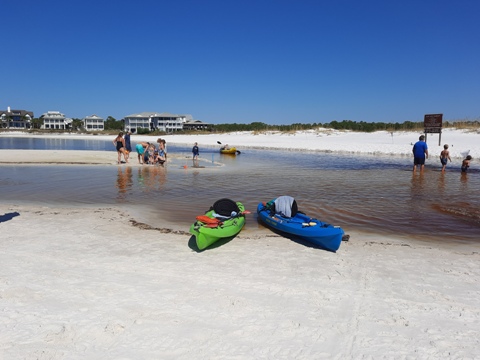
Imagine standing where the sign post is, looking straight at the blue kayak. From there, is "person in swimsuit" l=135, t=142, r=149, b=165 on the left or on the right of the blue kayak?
right

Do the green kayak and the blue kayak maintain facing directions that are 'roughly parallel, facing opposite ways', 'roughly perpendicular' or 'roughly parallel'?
roughly perpendicular

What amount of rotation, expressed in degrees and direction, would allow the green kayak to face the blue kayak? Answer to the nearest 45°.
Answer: approximately 135° to its left

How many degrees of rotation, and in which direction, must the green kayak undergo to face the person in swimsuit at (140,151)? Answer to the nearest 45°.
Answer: approximately 135° to its right

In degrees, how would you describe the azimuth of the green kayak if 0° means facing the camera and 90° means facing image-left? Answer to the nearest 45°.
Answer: approximately 45°

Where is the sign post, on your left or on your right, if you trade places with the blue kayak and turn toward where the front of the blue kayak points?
on your left

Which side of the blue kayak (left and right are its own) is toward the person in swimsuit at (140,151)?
back

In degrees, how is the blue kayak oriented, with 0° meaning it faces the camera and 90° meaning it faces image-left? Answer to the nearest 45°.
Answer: approximately 315°

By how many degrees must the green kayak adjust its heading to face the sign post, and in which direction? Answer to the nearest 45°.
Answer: approximately 180°
